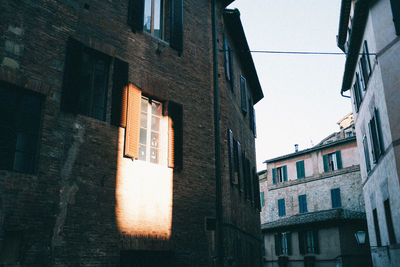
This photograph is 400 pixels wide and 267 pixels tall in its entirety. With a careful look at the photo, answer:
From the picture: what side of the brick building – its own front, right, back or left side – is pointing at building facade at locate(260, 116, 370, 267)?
left

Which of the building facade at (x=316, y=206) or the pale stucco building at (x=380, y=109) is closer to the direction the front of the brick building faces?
the pale stucco building

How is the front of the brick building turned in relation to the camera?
facing the viewer and to the right of the viewer

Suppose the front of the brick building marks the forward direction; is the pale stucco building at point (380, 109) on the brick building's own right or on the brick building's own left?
on the brick building's own left

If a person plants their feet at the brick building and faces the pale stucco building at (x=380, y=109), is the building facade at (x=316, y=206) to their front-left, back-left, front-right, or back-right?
front-left
